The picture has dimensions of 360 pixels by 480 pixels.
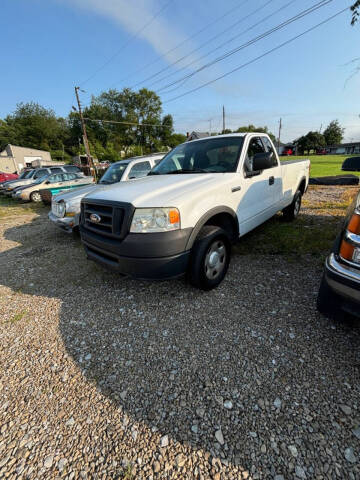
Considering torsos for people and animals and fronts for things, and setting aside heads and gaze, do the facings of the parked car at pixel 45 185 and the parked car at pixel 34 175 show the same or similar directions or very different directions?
same or similar directions

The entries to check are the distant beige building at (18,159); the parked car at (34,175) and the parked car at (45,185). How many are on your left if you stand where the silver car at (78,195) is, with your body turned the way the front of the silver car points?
0

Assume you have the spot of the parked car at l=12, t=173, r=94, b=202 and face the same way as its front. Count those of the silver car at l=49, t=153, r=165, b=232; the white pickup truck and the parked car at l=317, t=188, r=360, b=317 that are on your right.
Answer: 0

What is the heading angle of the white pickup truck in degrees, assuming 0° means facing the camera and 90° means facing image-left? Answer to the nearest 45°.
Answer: approximately 45°

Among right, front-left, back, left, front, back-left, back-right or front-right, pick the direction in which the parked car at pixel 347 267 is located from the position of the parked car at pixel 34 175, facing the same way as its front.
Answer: front-left

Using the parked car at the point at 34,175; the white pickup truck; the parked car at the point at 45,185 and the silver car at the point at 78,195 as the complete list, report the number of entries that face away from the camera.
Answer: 0

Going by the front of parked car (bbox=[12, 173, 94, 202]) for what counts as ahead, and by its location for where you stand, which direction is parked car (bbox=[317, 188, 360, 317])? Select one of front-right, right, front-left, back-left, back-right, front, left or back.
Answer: front-left

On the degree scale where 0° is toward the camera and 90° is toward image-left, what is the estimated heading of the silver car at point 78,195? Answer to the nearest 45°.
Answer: approximately 45°

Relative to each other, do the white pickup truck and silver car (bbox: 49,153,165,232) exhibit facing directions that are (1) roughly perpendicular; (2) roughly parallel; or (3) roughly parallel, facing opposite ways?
roughly parallel

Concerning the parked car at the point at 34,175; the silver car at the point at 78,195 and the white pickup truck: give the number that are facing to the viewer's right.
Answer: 0

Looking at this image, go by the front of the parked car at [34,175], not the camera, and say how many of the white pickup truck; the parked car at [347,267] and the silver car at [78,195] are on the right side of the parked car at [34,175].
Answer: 0

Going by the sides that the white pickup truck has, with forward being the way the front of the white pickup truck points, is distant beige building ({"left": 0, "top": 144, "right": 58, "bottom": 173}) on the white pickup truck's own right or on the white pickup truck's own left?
on the white pickup truck's own right

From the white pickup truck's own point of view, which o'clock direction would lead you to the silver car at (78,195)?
The silver car is roughly at 3 o'clock from the white pickup truck.

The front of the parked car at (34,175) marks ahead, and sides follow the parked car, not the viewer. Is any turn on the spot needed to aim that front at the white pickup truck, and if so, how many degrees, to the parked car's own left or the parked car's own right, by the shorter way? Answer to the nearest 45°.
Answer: approximately 45° to the parked car's own left

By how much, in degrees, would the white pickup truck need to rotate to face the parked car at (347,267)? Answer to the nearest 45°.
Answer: approximately 90° to its left
